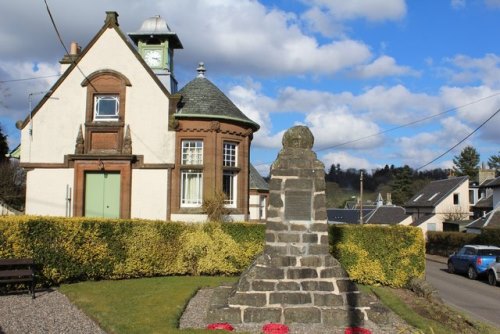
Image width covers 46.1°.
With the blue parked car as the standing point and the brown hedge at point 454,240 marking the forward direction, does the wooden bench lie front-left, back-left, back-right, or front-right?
back-left

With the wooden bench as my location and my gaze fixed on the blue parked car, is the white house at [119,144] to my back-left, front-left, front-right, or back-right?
front-left

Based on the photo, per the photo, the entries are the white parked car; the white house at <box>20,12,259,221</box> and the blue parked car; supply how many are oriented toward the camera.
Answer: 1

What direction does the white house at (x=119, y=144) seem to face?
toward the camera

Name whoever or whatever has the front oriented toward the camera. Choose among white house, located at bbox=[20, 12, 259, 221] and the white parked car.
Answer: the white house

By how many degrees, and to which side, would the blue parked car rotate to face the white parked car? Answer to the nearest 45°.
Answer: approximately 135° to its left

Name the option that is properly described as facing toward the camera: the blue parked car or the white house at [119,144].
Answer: the white house

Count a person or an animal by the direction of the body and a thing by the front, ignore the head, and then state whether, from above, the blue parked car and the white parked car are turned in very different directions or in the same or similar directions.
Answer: same or similar directions
